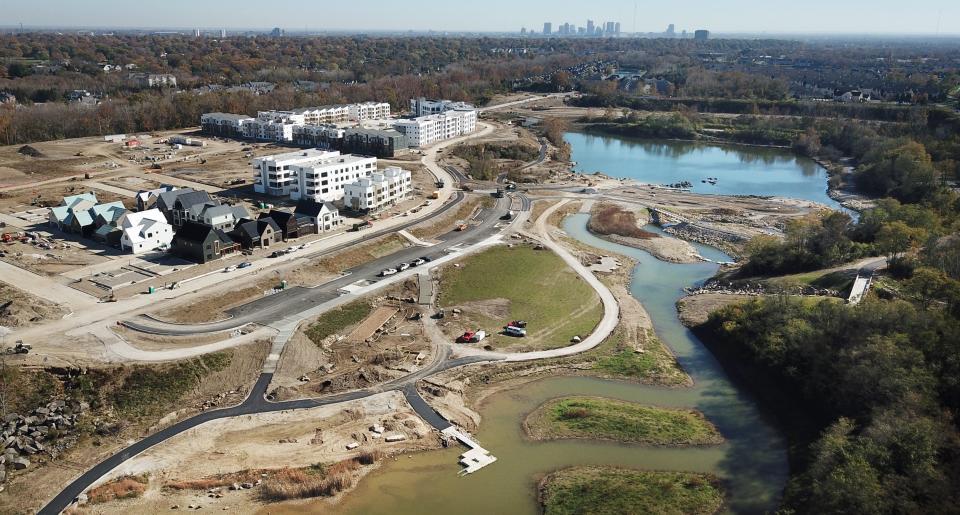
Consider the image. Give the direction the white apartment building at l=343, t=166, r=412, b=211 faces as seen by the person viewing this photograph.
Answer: facing the viewer and to the right of the viewer

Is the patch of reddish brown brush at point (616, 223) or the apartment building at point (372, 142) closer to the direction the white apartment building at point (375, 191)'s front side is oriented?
the patch of reddish brown brush

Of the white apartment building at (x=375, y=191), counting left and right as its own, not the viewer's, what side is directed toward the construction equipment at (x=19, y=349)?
right

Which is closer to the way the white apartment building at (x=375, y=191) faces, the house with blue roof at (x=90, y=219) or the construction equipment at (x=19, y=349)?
the construction equipment

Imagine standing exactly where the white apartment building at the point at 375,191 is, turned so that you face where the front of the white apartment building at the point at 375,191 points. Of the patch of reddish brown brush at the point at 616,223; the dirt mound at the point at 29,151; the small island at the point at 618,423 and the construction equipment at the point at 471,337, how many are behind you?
1

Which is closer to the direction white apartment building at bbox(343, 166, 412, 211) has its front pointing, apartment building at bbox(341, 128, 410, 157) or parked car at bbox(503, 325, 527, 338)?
the parked car

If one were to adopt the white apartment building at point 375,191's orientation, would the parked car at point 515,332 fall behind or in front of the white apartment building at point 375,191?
in front

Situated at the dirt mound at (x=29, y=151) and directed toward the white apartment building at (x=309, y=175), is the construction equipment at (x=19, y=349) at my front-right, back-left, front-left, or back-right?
front-right

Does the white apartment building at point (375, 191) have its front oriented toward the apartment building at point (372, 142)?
no

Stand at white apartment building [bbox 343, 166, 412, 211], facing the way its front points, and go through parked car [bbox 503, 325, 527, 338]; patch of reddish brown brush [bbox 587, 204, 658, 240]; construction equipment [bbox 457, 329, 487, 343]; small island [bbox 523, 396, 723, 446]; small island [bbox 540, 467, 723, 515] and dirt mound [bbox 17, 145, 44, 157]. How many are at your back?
1

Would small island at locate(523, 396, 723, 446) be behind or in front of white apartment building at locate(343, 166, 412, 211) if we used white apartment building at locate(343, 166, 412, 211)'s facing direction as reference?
in front

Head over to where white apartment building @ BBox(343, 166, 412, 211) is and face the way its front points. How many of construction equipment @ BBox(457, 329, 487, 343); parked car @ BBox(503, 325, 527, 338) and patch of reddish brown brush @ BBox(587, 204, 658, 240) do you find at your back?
0

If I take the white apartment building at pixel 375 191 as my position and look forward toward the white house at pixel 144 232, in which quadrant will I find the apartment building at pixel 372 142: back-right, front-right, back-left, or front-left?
back-right

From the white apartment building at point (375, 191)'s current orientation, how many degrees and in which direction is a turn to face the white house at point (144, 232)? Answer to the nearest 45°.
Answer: approximately 90° to its right

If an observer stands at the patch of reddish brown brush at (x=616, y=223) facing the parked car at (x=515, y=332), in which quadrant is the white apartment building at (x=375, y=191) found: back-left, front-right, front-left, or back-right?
front-right

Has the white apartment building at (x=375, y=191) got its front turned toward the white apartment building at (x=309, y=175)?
no
